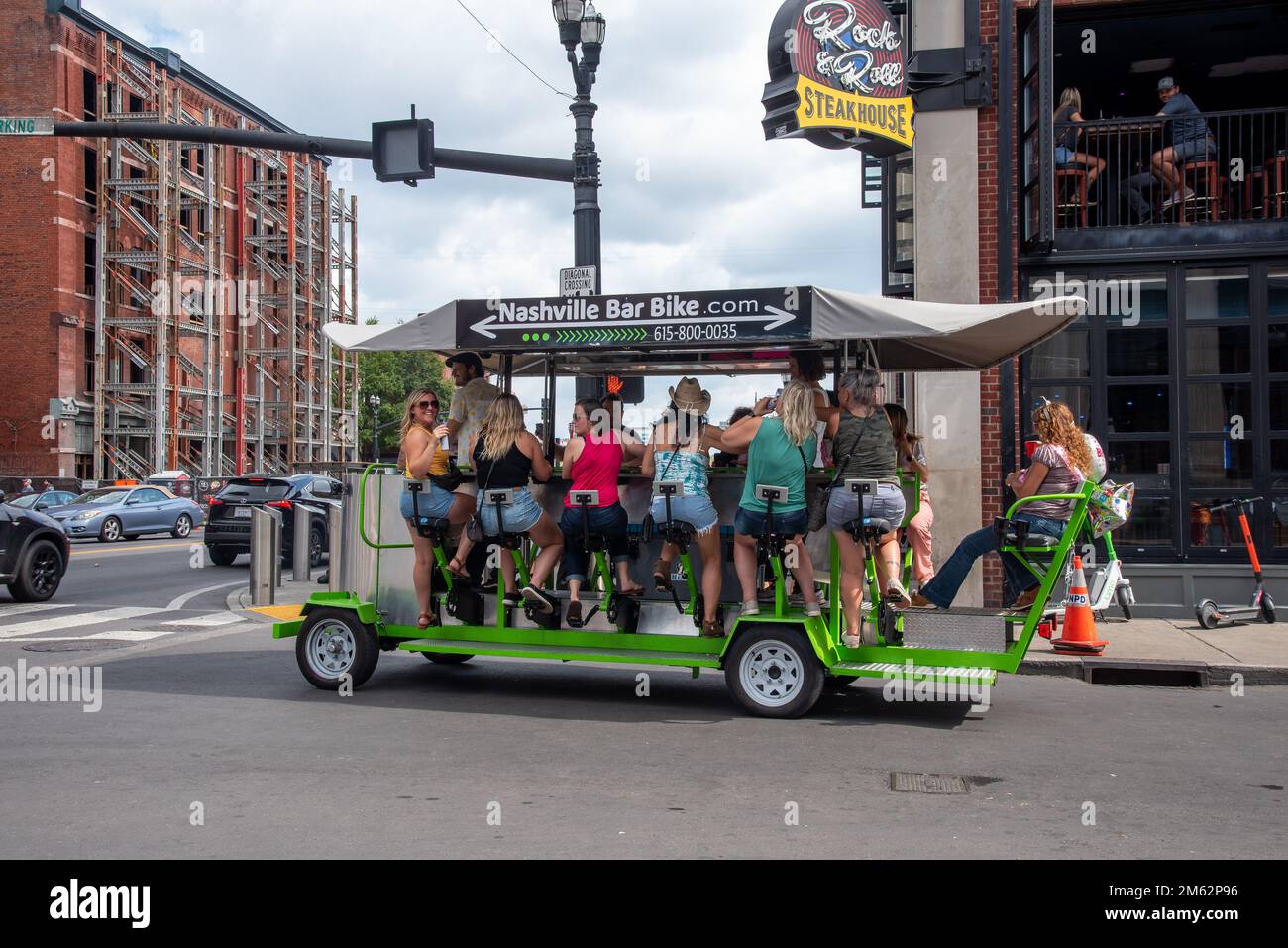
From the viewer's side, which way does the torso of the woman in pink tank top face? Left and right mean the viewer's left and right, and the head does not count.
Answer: facing away from the viewer

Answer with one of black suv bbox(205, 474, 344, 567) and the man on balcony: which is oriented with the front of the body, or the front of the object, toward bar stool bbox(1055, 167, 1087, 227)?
the man on balcony

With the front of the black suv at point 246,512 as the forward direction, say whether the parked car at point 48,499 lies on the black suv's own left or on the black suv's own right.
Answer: on the black suv's own left

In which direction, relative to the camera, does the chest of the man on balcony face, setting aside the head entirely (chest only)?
to the viewer's left

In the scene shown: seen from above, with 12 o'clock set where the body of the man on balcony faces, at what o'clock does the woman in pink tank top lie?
The woman in pink tank top is roughly at 10 o'clock from the man on balcony.

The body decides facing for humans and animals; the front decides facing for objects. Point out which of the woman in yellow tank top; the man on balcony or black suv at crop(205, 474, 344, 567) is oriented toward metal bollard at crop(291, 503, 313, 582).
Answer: the man on balcony
